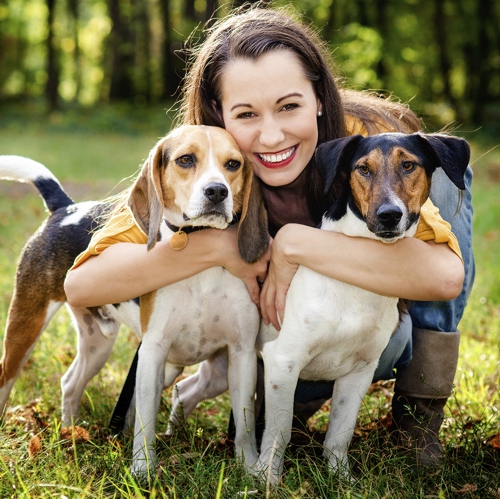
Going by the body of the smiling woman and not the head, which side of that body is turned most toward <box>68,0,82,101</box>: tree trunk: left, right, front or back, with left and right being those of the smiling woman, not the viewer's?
back

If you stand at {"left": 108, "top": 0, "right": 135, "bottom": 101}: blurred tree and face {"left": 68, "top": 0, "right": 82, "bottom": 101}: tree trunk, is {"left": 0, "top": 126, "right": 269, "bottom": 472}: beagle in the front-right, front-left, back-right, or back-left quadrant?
back-left

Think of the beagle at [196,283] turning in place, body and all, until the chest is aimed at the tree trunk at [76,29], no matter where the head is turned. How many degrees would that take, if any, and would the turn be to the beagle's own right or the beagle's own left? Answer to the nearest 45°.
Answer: approximately 135° to the beagle's own left

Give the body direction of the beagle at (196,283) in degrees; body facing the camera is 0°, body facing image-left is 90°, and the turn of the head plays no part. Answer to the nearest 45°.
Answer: approximately 315°

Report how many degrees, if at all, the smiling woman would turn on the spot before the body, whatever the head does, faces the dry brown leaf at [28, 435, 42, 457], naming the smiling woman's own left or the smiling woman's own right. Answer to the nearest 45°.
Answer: approximately 45° to the smiling woman's own right

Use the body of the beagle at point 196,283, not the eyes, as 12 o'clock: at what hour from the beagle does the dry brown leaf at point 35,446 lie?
The dry brown leaf is roughly at 4 o'clock from the beagle.

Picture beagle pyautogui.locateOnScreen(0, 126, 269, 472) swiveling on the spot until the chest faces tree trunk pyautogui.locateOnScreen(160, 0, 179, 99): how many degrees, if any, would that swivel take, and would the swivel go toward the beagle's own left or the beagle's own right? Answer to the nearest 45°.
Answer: approximately 135° to the beagle's own left

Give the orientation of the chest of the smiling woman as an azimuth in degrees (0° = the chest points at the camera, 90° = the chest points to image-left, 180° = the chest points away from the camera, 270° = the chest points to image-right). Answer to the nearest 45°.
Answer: approximately 0°

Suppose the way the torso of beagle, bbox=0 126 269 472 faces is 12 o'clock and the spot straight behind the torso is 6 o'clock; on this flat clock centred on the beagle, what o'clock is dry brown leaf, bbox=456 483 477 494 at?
The dry brown leaf is roughly at 12 o'clock from the beagle.

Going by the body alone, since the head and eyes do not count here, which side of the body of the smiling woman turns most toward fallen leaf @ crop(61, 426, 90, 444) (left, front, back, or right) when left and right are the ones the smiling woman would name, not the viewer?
right
